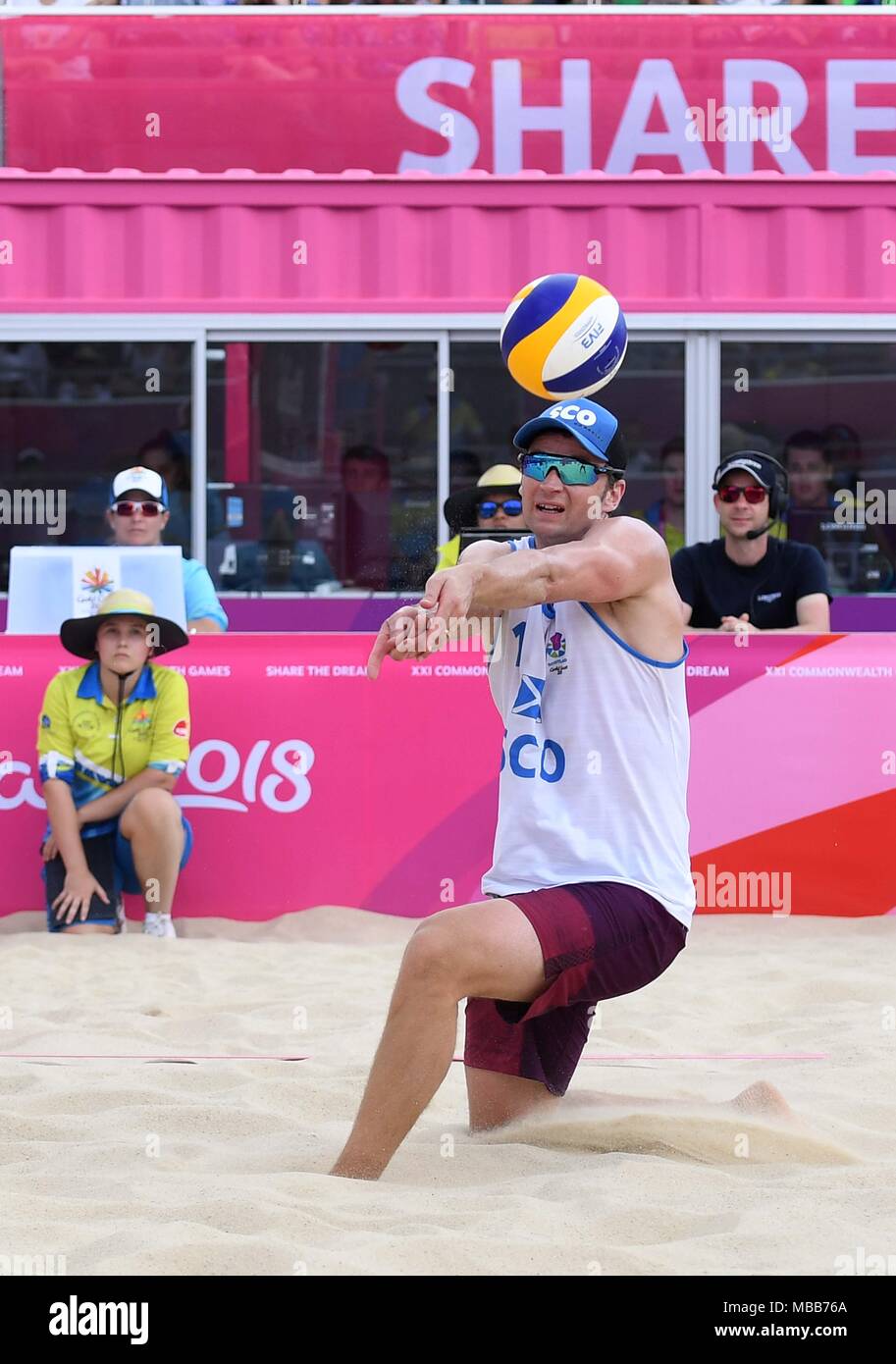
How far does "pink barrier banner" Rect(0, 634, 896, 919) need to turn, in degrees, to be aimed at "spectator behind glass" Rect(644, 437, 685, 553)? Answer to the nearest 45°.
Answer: approximately 135° to its left

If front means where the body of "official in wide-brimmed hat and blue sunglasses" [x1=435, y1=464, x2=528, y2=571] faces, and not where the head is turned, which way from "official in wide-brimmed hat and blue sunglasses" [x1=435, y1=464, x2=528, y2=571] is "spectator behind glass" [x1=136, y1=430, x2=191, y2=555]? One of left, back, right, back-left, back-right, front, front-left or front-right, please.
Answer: back-right

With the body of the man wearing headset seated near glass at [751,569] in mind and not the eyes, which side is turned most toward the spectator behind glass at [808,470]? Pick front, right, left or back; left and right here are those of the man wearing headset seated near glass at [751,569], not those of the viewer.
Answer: back

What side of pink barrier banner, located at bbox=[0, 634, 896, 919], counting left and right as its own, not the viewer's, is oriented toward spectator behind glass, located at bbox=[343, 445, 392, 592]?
back

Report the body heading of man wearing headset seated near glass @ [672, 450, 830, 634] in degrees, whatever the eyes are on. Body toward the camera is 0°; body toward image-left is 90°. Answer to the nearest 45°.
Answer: approximately 0°

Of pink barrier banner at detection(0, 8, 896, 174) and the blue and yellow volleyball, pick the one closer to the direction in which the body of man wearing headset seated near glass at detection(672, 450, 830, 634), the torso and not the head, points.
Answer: the blue and yellow volleyball
